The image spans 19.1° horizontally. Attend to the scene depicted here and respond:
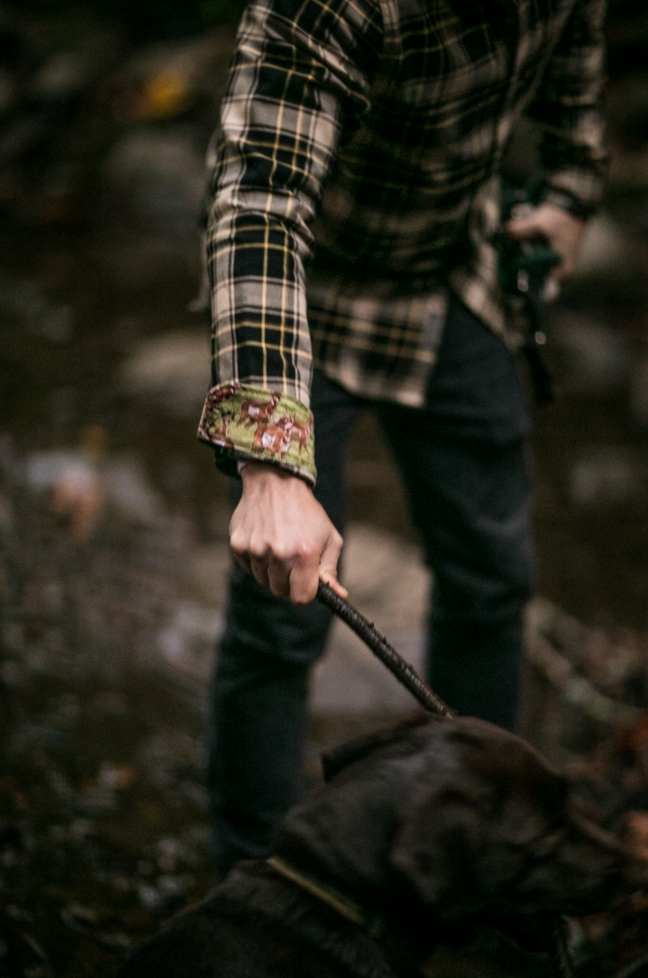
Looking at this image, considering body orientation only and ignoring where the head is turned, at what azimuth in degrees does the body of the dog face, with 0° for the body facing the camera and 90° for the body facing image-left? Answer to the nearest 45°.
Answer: approximately 270°

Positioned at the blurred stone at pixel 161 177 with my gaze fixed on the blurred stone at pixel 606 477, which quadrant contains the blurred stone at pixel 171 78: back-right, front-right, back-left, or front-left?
back-left

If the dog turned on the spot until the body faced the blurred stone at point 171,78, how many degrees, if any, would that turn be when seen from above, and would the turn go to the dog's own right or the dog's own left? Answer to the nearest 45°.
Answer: approximately 90° to the dog's own left

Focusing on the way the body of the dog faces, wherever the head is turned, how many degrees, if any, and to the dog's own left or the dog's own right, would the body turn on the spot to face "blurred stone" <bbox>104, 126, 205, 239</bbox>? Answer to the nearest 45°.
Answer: approximately 90° to the dog's own left

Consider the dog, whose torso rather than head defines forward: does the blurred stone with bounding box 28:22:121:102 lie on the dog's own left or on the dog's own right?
on the dog's own left
